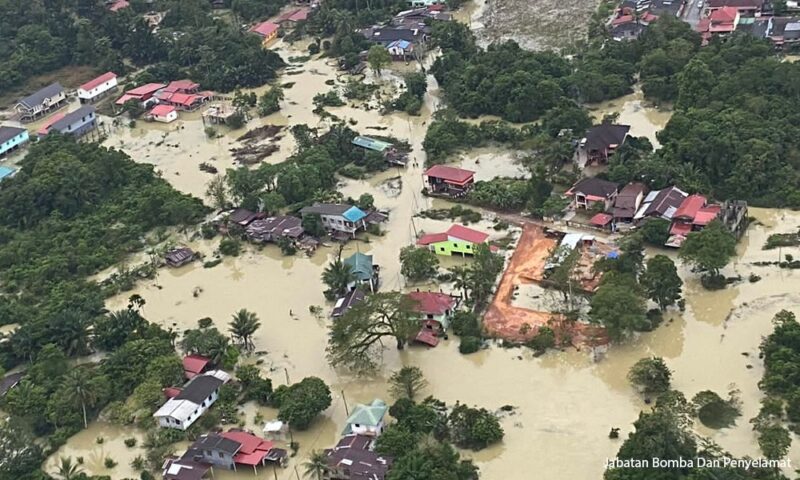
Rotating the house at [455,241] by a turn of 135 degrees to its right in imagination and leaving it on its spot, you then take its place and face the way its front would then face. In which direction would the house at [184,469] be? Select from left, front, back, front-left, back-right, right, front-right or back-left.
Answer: left

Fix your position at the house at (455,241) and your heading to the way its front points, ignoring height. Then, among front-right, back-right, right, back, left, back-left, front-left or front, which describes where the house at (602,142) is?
back-left

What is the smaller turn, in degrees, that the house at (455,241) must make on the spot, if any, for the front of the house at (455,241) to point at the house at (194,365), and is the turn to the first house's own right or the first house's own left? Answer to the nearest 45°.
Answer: approximately 45° to the first house's own right

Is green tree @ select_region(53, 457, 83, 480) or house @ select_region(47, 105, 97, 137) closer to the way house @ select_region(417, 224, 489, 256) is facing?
the green tree

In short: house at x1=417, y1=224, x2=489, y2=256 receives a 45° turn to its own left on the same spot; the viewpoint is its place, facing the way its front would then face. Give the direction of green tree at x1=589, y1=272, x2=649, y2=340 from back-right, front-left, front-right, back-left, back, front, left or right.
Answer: front

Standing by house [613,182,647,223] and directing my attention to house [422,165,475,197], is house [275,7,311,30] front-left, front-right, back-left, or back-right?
front-right

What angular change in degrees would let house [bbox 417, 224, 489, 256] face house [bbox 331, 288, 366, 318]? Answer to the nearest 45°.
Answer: approximately 45° to its right

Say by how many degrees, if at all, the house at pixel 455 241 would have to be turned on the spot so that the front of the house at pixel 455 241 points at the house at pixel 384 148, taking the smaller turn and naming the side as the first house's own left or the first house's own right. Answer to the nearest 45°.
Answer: approximately 180°

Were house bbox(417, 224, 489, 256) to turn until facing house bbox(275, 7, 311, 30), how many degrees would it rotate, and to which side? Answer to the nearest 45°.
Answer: approximately 180°

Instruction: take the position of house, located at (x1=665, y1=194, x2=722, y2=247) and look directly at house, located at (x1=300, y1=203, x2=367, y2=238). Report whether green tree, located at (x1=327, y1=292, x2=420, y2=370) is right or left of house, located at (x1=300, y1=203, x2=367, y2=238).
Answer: left

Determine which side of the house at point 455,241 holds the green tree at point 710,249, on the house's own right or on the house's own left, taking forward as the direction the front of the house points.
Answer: on the house's own left

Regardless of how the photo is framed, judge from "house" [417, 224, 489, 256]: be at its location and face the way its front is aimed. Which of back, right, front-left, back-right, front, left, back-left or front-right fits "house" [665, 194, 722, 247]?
left

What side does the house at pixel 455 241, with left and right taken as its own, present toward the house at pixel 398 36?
back

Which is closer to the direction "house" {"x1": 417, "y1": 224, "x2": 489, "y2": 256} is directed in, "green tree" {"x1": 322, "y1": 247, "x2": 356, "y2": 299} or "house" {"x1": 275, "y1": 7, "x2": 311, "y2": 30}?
the green tree

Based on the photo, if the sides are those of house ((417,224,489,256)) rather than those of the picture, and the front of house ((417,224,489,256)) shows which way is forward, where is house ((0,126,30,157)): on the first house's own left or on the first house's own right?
on the first house's own right

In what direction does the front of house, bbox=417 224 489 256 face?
toward the camera

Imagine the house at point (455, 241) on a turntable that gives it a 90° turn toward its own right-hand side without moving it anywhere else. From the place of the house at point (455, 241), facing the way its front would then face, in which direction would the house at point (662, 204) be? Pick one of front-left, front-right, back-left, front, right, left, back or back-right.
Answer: back

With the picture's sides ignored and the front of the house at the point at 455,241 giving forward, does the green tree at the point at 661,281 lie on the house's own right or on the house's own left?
on the house's own left

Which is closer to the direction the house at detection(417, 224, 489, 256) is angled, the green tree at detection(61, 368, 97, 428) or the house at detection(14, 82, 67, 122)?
the green tree
